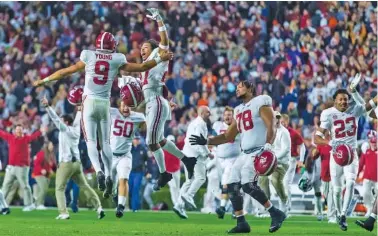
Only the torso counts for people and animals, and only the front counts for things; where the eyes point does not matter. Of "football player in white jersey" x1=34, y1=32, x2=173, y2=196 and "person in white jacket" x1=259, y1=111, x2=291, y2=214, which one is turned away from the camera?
the football player in white jersey

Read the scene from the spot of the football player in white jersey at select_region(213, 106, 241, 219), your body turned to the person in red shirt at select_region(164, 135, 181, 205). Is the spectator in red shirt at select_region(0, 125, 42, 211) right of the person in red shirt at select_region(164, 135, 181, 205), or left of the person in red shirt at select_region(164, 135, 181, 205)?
left

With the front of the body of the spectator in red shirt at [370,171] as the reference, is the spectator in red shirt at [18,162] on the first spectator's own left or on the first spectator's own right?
on the first spectator's own right

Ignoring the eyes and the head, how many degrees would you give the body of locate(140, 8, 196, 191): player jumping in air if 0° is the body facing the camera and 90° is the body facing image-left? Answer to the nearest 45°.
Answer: approximately 90°

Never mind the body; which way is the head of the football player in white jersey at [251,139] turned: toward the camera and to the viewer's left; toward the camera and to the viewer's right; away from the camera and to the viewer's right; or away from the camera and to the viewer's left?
toward the camera and to the viewer's left
